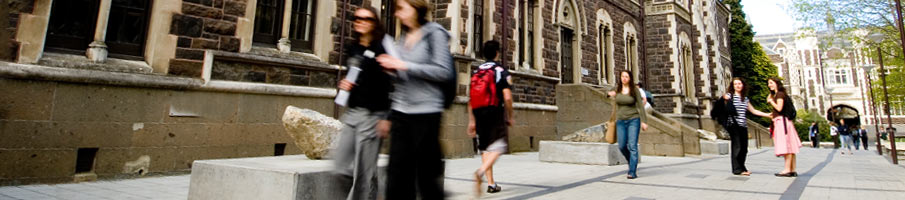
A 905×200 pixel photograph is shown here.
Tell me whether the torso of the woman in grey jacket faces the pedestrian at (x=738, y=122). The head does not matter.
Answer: no

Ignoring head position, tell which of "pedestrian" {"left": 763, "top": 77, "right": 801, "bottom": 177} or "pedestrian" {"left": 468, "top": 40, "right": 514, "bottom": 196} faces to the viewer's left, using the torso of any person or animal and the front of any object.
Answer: "pedestrian" {"left": 763, "top": 77, "right": 801, "bottom": 177}

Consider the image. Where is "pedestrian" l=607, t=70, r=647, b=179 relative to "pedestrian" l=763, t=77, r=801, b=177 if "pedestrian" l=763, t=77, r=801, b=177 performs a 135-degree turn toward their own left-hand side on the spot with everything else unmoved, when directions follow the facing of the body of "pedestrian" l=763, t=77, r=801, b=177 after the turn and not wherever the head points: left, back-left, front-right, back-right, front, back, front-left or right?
right

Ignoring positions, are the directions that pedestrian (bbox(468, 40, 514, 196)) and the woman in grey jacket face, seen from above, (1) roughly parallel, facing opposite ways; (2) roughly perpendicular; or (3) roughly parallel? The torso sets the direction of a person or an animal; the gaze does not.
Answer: roughly parallel, facing opposite ways

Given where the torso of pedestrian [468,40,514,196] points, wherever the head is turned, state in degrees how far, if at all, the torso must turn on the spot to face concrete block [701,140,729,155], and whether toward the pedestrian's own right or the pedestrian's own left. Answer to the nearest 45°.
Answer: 0° — they already face it

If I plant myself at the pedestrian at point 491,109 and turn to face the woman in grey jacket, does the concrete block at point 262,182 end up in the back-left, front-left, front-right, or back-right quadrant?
front-right

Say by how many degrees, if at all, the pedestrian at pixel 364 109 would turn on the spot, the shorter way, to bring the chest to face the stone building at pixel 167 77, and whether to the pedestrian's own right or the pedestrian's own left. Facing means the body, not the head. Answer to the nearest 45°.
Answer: approximately 90° to the pedestrian's own right

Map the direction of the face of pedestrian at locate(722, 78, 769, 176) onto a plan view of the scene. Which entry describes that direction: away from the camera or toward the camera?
toward the camera

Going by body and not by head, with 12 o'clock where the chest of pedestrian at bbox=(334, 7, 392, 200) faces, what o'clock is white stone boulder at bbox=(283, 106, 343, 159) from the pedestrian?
The white stone boulder is roughly at 4 o'clock from the pedestrian.

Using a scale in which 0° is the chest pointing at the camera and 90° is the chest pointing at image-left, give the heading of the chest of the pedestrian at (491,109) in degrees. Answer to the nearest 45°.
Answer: approximately 225°

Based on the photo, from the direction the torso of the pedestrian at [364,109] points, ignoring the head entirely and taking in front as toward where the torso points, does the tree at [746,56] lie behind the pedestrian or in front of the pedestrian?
behind

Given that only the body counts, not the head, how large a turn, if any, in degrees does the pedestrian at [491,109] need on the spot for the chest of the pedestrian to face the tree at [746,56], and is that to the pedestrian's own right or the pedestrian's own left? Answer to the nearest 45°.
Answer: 0° — they already face it

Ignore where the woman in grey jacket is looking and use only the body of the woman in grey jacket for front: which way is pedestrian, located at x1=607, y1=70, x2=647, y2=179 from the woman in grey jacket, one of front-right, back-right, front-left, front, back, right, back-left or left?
back

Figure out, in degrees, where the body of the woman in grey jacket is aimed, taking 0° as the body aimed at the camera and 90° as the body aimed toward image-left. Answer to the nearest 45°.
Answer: approximately 45°

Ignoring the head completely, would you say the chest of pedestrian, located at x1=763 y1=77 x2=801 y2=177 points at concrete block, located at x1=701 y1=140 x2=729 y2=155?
no

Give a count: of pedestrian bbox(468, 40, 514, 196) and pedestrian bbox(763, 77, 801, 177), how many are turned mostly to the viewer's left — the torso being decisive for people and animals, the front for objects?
1

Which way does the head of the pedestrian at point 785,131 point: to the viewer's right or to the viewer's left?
to the viewer's left
